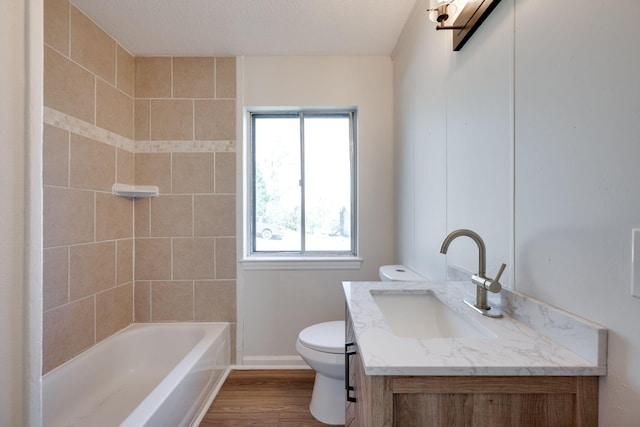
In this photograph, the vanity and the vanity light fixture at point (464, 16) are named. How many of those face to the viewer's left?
2

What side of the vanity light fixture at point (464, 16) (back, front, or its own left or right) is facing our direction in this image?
left

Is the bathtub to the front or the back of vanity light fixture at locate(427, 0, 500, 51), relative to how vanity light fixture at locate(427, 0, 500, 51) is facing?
to the front

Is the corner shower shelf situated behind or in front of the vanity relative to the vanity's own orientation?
in front

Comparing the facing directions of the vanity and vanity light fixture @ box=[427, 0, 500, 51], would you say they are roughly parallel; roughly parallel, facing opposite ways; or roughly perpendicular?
roughly parallel

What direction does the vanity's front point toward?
to the viewer's left
